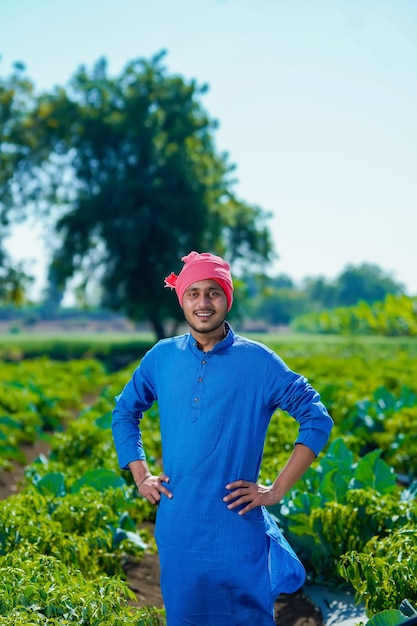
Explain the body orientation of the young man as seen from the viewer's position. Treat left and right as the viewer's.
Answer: facing the viewer

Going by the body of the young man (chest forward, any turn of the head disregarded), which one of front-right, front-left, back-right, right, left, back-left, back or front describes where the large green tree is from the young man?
back
